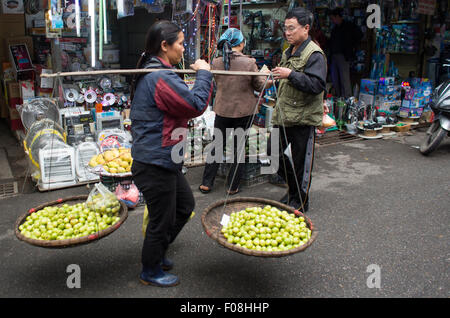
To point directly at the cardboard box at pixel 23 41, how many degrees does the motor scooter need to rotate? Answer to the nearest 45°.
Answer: approximately 45° to its right

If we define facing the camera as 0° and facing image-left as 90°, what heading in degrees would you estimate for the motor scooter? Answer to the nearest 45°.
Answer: approximately 45°

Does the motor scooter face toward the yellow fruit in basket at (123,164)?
yes

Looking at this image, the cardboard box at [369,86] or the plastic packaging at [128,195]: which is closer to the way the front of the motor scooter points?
the plastic packaging

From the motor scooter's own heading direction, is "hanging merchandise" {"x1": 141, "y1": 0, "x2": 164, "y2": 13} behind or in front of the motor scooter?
in front

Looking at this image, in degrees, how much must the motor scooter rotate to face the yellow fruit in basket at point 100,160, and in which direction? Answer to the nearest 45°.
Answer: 0° — it already faces it

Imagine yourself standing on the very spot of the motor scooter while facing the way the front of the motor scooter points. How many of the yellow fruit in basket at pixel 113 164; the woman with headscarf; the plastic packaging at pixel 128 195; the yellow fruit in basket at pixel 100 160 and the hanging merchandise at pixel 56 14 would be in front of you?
5

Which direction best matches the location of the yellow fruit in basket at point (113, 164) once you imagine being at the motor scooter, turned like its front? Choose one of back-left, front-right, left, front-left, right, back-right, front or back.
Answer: front

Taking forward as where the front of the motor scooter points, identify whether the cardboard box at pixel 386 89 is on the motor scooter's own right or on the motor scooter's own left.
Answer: on the motor scooter's own right

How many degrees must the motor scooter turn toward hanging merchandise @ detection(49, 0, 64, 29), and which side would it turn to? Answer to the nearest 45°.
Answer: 0° — it already faces it

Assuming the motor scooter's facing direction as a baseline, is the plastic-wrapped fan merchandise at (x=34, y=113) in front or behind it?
in front

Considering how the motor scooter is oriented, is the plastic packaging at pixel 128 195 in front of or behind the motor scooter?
in front

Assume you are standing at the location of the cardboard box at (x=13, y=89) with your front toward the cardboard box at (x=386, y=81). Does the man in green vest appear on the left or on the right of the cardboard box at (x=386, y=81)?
right

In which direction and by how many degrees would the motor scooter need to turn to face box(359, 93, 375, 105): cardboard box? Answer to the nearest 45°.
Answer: approximately 90° to its right
